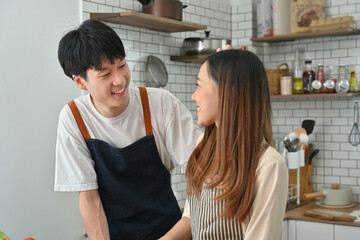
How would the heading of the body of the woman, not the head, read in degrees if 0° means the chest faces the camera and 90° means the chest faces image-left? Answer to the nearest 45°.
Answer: approximately 45°

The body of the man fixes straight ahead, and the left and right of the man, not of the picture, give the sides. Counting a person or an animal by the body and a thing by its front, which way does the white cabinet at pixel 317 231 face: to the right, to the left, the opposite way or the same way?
the same way

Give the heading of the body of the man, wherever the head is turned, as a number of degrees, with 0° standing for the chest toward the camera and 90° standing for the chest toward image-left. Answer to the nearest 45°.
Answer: approximately 0°

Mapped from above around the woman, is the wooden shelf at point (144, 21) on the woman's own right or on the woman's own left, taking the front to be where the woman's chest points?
on the woman's own right

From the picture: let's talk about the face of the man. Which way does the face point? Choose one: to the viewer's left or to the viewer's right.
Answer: to the viewer's right

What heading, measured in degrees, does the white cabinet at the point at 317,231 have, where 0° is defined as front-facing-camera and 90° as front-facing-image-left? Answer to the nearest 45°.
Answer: approximately 45°

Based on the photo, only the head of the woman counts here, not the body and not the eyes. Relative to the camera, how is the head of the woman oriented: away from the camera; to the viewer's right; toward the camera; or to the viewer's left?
to the viewer's left

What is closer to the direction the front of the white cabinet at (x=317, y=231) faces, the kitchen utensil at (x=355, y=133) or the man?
the man

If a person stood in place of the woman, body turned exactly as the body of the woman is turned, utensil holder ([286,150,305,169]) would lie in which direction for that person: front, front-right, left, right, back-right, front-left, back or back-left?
back-right

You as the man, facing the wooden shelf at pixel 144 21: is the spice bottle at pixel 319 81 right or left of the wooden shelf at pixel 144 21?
right
